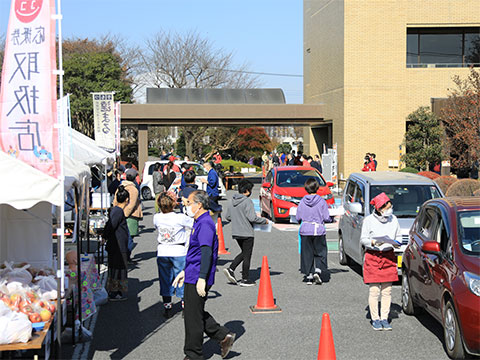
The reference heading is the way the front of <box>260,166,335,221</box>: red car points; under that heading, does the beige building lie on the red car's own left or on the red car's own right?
on the red car's own left

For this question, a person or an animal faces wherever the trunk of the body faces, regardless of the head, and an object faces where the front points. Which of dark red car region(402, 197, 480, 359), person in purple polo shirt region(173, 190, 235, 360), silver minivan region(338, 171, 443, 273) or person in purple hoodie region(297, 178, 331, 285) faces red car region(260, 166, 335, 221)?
the person in purple hoodie

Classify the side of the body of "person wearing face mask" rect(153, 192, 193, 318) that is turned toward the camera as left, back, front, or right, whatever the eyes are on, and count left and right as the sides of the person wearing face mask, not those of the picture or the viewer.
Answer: back

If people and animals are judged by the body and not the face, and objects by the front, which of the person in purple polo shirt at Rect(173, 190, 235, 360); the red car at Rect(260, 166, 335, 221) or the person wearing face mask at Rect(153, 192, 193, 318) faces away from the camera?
the person wearing face mask

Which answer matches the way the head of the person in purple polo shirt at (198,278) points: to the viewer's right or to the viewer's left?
to the viewer's left

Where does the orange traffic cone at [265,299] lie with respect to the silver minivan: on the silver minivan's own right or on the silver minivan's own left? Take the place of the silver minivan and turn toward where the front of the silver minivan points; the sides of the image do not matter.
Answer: on the silver minivan's own right

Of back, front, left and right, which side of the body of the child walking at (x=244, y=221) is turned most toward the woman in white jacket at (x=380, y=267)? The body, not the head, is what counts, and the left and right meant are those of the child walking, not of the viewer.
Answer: right

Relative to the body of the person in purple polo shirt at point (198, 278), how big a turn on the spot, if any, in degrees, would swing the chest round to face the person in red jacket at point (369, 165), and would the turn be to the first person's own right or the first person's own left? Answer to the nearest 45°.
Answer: approximately 90° to the first person's own right

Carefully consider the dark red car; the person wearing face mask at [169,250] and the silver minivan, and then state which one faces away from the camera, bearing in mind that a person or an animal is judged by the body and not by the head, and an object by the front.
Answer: the person wearing face mask

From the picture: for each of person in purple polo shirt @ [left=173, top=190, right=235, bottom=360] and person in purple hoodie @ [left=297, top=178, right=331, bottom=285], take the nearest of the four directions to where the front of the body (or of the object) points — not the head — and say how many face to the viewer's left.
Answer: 1
